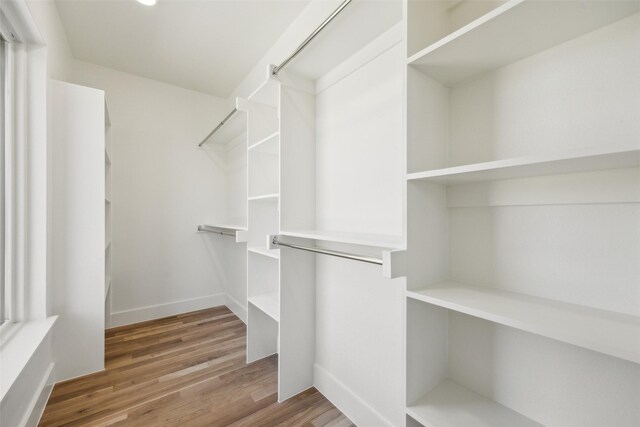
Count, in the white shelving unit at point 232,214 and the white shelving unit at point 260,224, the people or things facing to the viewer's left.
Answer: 2

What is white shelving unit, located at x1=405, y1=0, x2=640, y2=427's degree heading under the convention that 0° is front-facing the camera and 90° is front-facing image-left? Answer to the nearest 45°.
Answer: approximately 45°

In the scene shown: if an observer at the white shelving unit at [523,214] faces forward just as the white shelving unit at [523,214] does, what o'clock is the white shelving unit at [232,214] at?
the white shelving unit at [232,214] is roughly at 2 o'clock from the white shelving unit at [523,214].

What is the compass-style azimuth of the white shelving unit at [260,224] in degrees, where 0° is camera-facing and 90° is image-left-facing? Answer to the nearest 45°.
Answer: approximately 90°

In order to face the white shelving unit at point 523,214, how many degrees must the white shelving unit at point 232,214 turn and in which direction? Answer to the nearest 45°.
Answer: approximately 90° to its left

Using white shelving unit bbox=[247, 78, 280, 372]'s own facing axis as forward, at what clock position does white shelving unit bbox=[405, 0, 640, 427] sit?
white shelving unit bbox=[405, 0, 640, 427] is roughly at 8 o'clock from white shelving unit bbox=[247, 78, 280, 372].

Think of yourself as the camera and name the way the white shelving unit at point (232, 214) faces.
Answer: facing to the left of the viewer

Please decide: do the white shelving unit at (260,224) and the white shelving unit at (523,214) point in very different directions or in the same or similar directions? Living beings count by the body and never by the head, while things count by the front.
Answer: same or similar directions

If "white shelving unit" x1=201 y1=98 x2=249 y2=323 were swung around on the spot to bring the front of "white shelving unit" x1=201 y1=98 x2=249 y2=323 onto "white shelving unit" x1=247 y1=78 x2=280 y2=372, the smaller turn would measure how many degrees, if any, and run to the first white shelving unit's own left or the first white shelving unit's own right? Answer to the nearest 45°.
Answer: approximately 90° to the first white shelving unit's own left

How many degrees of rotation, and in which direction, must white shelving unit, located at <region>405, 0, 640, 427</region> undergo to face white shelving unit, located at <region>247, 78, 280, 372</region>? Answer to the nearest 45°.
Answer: approximately 45° to its right
